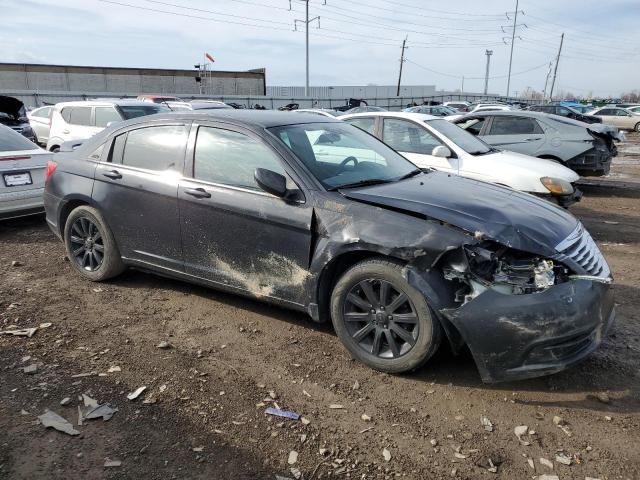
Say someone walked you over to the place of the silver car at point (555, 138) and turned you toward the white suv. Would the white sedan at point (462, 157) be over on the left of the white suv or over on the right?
left

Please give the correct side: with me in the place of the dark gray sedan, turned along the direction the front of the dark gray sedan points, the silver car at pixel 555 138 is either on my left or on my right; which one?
on my left

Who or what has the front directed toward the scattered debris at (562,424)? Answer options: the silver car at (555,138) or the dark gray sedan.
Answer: the dark gray sedan

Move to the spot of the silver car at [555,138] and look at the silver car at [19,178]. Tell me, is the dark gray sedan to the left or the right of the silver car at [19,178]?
left

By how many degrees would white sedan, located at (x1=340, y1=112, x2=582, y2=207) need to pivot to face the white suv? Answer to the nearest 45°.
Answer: approximately 135° to its right

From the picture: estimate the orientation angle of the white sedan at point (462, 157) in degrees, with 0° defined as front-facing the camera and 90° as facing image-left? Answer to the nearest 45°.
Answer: approximately 315°

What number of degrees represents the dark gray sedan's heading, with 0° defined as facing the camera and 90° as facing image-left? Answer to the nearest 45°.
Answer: approximately 315°
